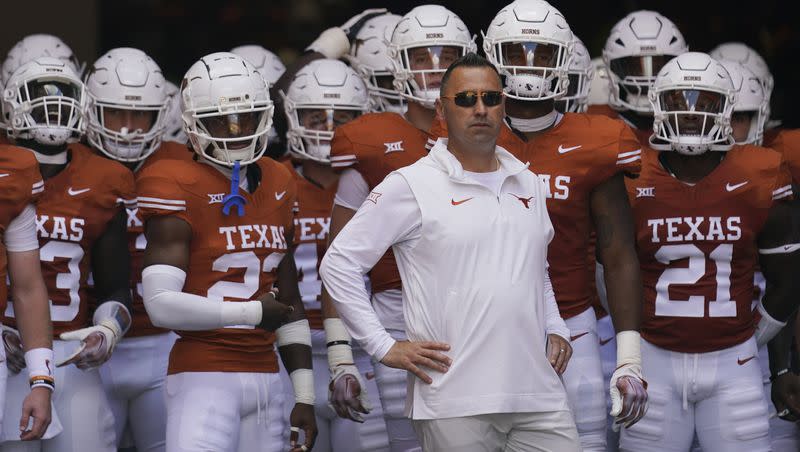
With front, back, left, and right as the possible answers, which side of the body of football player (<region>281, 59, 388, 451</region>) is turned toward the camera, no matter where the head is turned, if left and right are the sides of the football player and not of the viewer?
front

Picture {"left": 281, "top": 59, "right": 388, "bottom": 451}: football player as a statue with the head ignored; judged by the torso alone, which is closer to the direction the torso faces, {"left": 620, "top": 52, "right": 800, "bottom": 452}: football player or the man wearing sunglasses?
the man wearing sunglasses

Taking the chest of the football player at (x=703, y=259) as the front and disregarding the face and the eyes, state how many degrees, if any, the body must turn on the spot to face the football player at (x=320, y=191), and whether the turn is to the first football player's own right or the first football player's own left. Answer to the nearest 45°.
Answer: approximately 90° to the first football player's own right

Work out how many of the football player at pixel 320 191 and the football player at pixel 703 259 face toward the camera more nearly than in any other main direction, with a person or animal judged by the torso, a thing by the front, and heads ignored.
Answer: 2

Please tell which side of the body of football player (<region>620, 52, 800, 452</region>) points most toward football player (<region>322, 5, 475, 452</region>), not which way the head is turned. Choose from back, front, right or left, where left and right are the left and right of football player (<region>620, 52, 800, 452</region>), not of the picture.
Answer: right

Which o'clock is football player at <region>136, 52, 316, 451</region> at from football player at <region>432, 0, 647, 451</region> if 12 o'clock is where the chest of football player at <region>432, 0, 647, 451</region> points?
football player at <region>136, 52, 316, 451</region> is roughly at 2 o'clock from football player at <region>432, 0, 647, 451</region>.

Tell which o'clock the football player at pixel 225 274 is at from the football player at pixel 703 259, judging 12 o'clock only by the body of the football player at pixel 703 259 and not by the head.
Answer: the football player at pixel 225 274 is roughly at 2 o'clock from the football player at pixel 703 259.

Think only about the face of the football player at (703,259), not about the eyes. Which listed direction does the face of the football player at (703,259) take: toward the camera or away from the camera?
toward the camera

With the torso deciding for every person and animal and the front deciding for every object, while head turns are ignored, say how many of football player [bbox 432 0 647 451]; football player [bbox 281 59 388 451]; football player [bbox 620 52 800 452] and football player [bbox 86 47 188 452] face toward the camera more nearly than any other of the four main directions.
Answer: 4

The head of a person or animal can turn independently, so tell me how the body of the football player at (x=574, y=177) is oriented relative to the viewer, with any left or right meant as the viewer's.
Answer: facing the viewer

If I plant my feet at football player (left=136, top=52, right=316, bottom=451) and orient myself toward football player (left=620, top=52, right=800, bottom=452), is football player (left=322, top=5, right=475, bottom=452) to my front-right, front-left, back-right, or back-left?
front-left

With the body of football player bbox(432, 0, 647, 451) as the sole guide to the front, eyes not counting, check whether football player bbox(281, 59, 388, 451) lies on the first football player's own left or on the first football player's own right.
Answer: on the first football player's own right

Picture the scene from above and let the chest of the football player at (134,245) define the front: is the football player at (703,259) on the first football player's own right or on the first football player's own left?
on the first football player's own left
